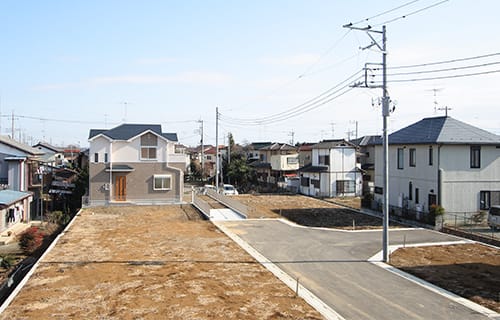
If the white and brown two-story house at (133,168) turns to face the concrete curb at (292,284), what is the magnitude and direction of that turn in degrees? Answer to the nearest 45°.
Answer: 0° — it already faces it

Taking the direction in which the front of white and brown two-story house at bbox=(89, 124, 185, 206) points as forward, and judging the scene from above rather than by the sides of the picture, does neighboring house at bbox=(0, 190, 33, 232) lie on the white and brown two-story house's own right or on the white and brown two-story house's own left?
on the white and brown two-story house's own right

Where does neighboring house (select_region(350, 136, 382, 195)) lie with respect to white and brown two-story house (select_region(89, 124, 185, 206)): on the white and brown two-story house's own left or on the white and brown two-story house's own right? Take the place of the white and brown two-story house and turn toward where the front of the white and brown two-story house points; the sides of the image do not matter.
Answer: on the white and brown two-story house's own left

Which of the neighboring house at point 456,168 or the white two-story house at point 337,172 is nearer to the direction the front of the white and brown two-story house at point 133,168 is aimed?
the neighboring house

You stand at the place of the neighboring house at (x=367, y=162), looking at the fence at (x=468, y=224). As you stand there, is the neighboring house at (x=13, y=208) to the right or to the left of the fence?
right

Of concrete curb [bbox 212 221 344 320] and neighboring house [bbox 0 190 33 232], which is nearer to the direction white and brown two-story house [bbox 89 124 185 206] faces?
the concrete curb

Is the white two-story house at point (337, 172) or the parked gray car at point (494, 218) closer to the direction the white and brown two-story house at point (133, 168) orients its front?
the parked gray car

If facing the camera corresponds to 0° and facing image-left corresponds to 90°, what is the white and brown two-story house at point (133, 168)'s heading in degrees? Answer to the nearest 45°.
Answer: approximately 0°

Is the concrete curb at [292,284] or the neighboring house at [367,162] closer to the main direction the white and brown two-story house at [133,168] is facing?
the concrete curb

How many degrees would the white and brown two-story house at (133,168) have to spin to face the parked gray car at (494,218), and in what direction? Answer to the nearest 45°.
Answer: approximately 45° to its left

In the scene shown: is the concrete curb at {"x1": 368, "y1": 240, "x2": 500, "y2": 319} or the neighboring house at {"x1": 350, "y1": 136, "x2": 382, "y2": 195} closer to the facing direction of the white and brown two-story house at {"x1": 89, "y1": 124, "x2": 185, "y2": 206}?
the concrete curb
